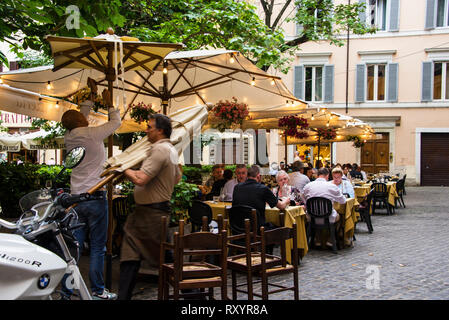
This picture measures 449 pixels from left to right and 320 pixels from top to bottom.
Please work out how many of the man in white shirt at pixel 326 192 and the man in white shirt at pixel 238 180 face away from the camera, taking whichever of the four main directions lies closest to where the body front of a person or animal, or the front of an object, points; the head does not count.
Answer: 1

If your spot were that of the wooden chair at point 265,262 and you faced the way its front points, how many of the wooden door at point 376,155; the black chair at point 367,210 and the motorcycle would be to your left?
1

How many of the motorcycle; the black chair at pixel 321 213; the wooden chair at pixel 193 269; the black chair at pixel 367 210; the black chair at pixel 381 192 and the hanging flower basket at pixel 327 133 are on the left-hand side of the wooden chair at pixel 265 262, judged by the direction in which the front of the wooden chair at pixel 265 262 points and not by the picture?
2

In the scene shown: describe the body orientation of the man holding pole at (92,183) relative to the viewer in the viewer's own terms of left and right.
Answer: facing away from the viewer and to the right of the viewer

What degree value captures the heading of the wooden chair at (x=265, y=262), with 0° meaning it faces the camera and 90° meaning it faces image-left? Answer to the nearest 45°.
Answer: approximately 135°

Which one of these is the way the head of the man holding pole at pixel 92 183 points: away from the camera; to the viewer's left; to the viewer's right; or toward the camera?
away from the camera

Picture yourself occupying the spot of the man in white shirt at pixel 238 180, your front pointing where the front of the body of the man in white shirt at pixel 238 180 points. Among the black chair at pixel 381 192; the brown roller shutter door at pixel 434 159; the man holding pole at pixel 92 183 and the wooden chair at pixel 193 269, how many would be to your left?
2

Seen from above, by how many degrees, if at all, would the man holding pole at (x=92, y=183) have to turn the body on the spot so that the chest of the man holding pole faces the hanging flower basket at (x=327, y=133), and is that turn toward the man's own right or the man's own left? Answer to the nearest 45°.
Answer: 0° — they already face it

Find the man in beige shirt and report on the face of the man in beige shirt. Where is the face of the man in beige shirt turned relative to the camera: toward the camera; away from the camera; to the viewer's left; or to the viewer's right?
to the viewer's left
